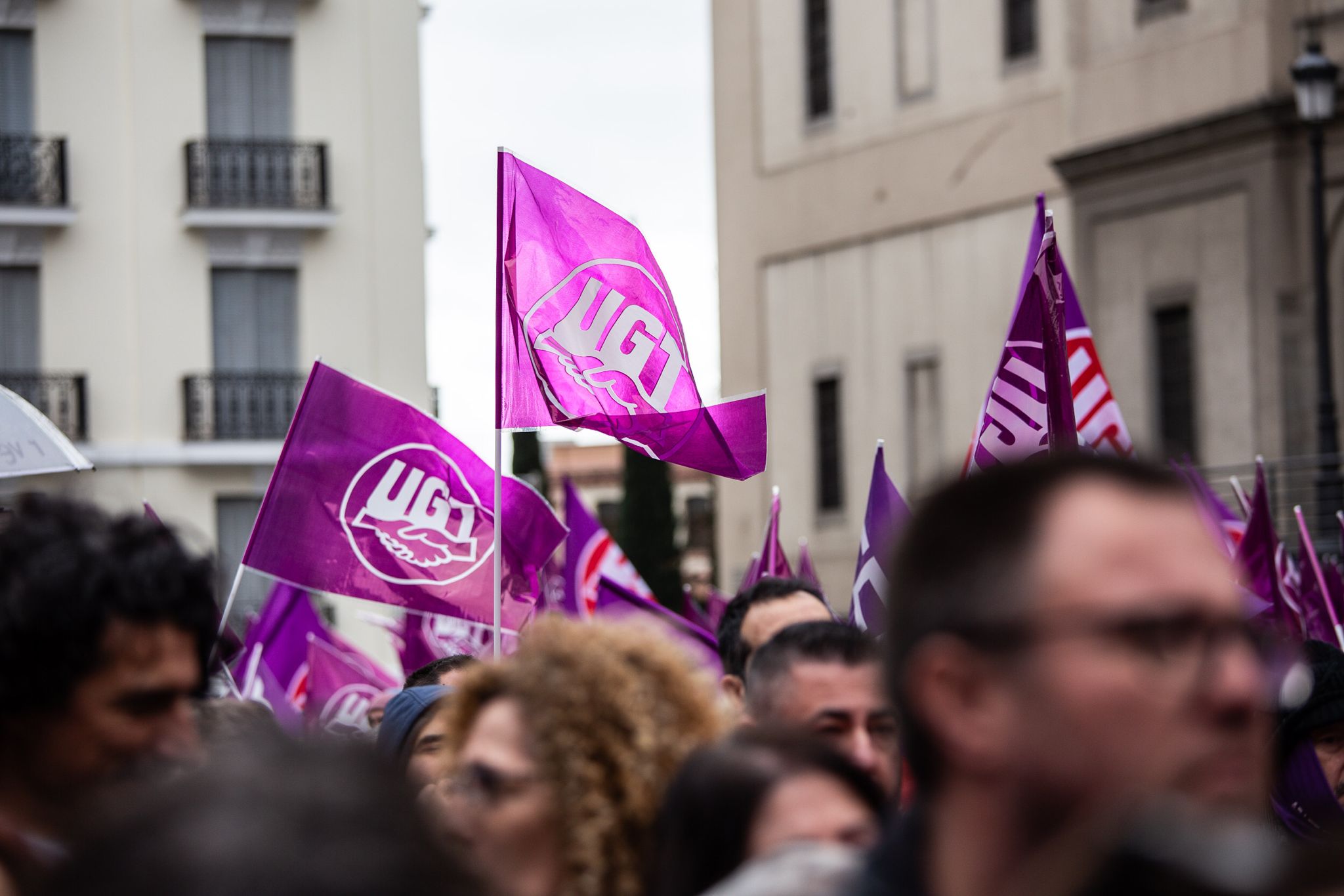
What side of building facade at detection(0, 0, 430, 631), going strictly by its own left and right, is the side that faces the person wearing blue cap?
front

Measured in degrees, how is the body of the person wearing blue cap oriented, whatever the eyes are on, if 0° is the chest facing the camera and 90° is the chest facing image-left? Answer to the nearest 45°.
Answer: approximately 315°

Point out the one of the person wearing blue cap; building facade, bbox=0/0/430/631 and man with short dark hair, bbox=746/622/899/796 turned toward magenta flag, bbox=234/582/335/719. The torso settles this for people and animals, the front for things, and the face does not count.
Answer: the building facade

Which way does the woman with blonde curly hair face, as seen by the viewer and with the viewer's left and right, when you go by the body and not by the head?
facing to the left of the viewer

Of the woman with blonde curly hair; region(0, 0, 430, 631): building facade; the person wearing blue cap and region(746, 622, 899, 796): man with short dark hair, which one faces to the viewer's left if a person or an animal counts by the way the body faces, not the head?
the woman with blonde curly hair

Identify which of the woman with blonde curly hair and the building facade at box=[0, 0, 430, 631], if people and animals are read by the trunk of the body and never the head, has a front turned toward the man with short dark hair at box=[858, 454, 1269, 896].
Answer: the building facade

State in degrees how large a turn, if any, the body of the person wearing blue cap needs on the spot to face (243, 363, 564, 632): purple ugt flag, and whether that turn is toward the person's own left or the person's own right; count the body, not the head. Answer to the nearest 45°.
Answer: approximately 135° to the person's own left

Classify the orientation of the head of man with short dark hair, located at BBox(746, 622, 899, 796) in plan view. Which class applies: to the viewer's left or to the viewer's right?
to the viewer's right

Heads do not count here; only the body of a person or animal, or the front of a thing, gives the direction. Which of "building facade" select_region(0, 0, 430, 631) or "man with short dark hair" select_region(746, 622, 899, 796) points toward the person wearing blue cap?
the building facade

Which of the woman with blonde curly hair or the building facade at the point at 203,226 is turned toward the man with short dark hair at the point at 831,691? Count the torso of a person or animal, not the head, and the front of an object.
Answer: the building facade

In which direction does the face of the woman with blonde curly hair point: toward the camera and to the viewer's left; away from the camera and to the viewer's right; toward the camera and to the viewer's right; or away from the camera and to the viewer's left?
toward the camera and to the viewer's left

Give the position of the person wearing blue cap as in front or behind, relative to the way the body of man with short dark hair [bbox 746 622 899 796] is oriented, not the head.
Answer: behind

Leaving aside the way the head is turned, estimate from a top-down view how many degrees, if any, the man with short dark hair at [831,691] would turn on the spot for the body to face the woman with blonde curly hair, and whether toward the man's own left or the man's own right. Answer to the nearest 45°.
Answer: approximately 45° to the man's own right

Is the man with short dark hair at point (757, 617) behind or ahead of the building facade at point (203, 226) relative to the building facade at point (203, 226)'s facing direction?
ahead
